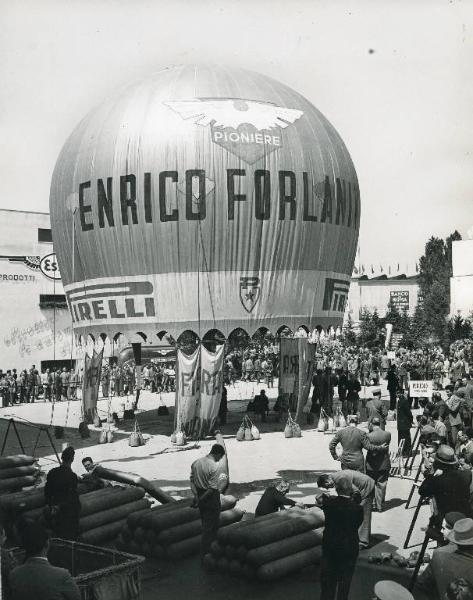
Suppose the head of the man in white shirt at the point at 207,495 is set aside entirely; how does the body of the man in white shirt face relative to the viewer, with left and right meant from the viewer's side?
facing away from the viewer and to the right of the viewer

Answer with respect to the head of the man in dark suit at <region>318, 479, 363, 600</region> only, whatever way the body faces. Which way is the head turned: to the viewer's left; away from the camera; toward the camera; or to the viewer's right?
away from the camera

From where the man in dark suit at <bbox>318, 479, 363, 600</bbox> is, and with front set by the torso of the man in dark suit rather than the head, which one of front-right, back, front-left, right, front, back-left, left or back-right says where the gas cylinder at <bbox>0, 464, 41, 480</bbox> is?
front-left

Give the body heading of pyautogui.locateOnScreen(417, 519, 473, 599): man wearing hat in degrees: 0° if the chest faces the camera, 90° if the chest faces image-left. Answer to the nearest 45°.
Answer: approximately 135°

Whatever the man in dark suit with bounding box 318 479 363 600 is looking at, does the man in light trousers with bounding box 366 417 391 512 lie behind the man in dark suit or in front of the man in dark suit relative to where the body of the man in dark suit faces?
in front

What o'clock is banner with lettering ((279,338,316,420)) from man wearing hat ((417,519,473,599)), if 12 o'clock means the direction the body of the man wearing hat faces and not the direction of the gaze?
The banner with lettering is roughly at 1 o'clock from the man wearing hat.

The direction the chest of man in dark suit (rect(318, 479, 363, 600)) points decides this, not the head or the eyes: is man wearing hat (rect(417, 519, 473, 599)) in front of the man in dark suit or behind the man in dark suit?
behind

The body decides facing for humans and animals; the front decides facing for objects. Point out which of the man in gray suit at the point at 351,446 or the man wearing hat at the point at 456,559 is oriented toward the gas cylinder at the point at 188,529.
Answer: the man wearing hat

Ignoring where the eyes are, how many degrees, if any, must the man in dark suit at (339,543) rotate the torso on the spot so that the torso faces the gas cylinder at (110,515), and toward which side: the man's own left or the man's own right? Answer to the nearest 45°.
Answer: approximately 45° to the man's own left

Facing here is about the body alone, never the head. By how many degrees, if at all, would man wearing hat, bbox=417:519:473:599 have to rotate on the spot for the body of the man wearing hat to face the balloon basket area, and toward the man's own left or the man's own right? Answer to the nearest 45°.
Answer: approximately 45° to the man's own left

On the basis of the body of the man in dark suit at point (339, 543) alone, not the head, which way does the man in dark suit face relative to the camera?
away from the camera

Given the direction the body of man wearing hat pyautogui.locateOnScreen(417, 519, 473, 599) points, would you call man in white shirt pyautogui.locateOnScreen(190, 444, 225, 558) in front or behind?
in front

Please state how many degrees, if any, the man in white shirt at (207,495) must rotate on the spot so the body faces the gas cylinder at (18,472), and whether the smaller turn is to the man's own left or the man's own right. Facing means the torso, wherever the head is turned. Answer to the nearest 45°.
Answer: approximately 90° to the man's own left
